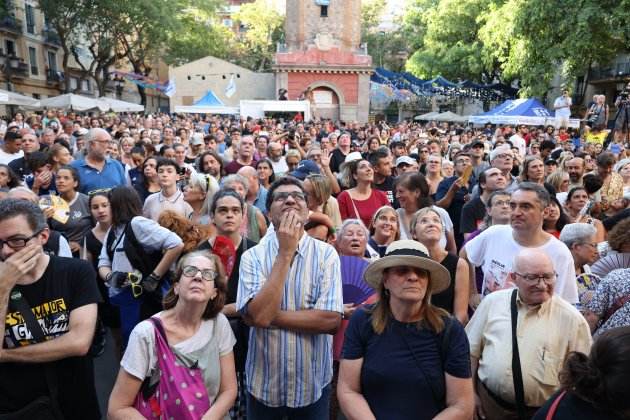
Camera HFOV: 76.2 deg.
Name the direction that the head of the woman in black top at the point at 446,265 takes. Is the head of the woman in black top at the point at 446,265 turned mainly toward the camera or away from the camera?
toward the camera

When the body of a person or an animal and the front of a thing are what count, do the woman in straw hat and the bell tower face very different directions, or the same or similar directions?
same or similar directions

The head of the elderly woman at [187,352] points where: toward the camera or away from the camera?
toward the camera

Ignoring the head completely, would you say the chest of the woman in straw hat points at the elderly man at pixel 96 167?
no

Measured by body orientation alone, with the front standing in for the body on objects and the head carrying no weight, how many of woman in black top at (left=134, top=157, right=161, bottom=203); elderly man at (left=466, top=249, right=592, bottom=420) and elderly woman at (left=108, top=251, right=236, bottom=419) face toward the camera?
3

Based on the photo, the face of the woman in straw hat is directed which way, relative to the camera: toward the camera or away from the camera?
toward the camera

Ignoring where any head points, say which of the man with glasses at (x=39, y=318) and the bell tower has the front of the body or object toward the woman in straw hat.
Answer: the bell tower

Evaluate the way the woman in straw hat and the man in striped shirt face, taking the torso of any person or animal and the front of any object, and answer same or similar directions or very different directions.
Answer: same or similar directions

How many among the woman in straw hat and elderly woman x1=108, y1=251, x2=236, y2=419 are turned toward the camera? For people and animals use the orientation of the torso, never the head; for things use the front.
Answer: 2

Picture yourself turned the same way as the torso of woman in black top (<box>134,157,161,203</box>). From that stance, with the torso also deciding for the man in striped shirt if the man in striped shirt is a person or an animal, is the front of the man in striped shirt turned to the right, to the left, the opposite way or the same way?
the same way

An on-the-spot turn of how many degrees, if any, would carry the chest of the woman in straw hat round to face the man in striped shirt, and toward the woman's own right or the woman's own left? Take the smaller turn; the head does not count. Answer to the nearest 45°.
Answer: approximately 90° to the woman's own right

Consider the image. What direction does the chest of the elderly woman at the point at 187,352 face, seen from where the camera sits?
toward the camera

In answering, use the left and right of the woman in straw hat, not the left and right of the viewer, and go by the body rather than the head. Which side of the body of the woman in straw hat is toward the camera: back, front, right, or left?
front

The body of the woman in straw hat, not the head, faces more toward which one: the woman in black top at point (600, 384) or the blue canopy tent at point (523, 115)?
the woman in black top

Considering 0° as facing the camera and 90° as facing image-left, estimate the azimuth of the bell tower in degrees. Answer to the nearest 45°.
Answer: approximately 0°

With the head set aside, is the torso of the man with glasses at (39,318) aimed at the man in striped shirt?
no

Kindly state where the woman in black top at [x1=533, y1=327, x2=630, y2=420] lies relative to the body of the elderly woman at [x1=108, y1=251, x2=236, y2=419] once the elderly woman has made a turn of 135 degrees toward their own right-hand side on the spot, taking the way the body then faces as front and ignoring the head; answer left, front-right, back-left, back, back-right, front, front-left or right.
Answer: back

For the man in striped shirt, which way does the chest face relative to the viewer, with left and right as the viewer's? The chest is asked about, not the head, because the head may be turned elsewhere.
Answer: facing the viewer
